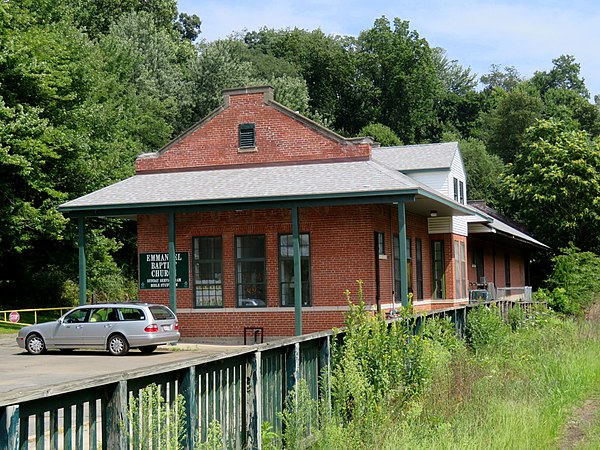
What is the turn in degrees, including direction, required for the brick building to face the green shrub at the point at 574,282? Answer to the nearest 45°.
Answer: approximately 135° to its left

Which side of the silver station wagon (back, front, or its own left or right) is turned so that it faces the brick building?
right

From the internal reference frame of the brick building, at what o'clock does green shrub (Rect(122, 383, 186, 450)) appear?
The green shrub is roughly at 12 o'clock from the brick building.

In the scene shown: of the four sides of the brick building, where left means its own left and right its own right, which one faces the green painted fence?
front

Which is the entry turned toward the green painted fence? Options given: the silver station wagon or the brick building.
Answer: the brick building

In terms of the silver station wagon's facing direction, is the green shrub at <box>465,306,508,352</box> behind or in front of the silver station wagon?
behind

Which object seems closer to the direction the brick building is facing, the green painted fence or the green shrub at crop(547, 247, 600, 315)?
the green painted fence

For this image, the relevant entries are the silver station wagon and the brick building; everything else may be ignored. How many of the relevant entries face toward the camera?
1

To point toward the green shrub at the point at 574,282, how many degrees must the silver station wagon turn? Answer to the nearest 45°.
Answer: approximately 90° to its right

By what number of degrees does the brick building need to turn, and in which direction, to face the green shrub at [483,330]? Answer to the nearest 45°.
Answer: approximately 45° to its left

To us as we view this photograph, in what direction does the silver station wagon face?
facing away from the viewer and to the left of the viewer

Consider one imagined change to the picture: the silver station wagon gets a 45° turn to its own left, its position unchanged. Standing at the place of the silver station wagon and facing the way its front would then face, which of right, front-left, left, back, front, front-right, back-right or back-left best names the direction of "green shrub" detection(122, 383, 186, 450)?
left
